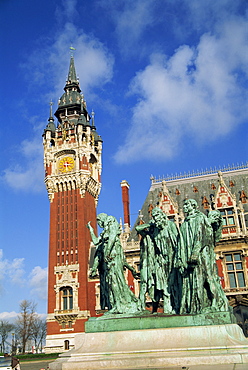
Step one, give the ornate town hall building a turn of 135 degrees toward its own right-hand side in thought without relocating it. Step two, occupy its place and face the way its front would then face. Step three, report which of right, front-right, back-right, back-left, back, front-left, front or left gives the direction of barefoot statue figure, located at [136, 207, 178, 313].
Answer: back

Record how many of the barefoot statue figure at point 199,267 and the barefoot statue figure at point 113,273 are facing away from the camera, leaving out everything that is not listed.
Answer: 0

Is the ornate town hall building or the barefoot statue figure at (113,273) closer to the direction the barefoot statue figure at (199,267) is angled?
the barefoot statue figure

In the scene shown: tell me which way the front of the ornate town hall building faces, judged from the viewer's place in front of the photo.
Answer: facing the viewer and to the left of the viewer

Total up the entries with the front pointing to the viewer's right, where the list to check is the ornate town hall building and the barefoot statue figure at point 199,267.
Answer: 0

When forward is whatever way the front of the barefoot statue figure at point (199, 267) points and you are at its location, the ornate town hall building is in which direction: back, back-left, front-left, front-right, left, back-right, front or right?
back-right

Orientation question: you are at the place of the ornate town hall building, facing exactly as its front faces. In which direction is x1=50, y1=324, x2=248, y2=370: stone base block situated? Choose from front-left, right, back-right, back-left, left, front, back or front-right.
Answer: front-left

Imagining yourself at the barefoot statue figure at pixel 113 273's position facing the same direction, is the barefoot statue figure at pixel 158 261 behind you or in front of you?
behind
